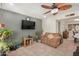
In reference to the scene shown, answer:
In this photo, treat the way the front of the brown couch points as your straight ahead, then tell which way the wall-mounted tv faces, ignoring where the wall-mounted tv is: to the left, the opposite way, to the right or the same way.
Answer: to the left

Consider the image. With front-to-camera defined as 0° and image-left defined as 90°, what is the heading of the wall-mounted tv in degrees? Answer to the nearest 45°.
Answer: approximately 315°

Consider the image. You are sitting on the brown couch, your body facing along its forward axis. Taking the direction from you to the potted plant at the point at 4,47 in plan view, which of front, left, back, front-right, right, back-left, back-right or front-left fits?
front-right

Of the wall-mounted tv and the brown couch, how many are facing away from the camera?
0

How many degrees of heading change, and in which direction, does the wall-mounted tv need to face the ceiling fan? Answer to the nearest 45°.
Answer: approximately 45° to its left

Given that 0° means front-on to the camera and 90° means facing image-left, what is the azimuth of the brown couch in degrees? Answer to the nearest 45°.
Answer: approximately 45°

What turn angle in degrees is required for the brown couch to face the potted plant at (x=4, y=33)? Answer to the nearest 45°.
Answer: approximately 45° to its right
